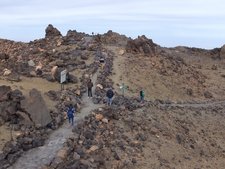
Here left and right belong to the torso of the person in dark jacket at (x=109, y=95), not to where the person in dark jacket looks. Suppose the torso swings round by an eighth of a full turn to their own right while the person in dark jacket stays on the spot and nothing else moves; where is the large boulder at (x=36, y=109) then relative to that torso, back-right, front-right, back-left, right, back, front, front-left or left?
back

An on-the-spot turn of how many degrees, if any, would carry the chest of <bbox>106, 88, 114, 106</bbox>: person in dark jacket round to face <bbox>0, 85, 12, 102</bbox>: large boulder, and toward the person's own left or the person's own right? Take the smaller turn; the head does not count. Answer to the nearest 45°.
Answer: approximately 135° to the person's own left

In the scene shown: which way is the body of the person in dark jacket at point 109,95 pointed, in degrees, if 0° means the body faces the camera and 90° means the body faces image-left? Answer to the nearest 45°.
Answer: approximately 180°

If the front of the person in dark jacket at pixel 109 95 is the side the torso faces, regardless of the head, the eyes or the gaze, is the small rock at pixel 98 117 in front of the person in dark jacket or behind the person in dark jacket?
behind

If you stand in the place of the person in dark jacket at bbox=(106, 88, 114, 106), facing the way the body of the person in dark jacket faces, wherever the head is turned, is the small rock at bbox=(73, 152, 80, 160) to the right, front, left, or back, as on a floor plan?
back

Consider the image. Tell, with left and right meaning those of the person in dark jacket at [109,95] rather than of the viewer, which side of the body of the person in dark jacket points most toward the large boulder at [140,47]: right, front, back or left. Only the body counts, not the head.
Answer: front

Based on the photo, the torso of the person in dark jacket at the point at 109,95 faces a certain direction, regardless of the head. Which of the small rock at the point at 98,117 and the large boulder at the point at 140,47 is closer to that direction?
the large boulder
